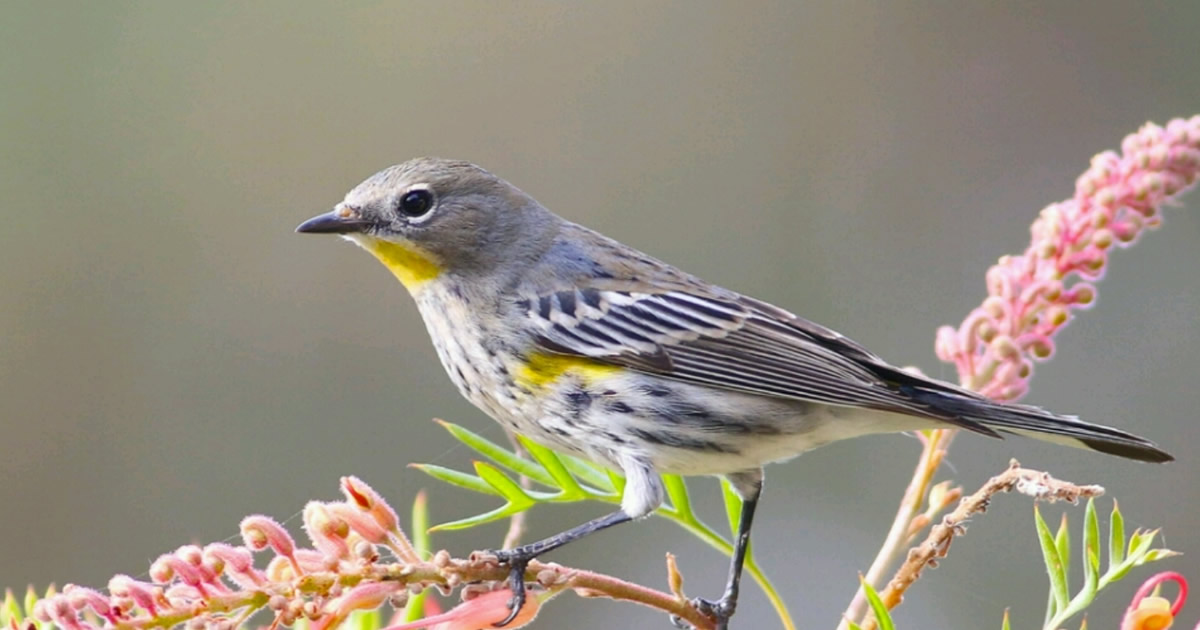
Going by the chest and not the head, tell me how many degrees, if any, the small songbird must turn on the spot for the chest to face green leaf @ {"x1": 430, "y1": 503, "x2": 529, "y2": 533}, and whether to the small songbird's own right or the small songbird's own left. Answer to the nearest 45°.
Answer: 0° — it already faces it

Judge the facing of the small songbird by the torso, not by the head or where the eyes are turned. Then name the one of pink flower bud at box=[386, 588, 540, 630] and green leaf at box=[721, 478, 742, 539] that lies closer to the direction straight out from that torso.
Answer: the pink flower bud

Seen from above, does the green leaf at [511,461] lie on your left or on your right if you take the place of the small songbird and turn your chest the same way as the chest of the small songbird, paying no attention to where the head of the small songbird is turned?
on your left

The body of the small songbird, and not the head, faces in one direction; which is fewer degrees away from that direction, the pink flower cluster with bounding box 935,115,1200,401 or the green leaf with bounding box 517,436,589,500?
the green leaf

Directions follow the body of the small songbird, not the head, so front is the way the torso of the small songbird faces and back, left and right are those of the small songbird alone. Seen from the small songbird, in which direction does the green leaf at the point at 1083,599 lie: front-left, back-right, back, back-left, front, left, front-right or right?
back-left

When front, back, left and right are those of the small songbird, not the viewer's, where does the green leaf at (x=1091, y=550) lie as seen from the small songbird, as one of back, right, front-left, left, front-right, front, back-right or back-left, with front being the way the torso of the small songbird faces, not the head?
back-left

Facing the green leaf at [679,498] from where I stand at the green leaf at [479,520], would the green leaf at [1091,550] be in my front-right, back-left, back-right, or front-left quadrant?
front-right

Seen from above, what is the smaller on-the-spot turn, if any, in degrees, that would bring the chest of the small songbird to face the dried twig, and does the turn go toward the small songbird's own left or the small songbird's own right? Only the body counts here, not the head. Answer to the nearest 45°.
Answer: approximately 135° to the small songbird's own left

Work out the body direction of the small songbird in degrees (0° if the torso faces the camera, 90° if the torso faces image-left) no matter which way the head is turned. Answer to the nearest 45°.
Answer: approximately 90°
